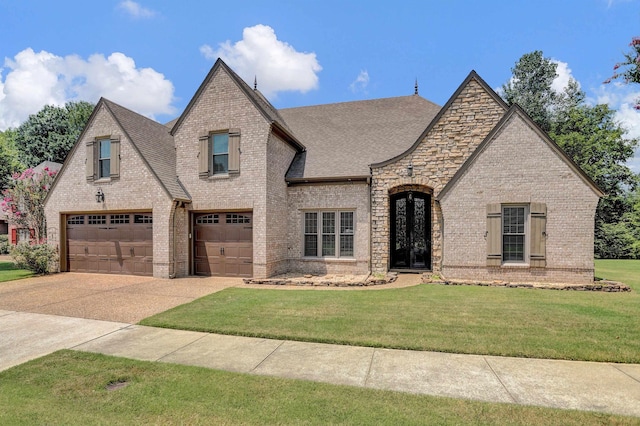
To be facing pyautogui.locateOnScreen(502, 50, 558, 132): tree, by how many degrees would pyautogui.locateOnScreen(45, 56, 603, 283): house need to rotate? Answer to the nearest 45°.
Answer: approximately 135° to its left

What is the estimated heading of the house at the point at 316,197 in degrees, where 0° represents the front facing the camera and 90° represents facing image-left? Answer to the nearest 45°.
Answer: approximately 0°

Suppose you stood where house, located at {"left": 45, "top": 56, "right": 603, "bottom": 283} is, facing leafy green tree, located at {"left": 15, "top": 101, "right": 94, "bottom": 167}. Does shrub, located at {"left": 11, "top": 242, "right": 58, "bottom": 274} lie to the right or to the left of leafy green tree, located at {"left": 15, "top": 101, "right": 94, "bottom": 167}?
left

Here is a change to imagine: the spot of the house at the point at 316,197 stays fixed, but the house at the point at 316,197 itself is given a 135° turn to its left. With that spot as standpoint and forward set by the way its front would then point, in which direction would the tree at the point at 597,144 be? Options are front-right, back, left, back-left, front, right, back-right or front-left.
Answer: front

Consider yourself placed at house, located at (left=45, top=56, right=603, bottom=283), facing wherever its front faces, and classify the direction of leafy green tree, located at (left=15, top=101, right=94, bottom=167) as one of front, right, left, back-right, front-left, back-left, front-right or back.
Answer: back-right

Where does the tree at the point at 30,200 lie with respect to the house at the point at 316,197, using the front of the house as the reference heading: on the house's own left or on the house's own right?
on the house's own right

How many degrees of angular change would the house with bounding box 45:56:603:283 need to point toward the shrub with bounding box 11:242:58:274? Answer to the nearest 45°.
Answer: approximately 90° to its right
